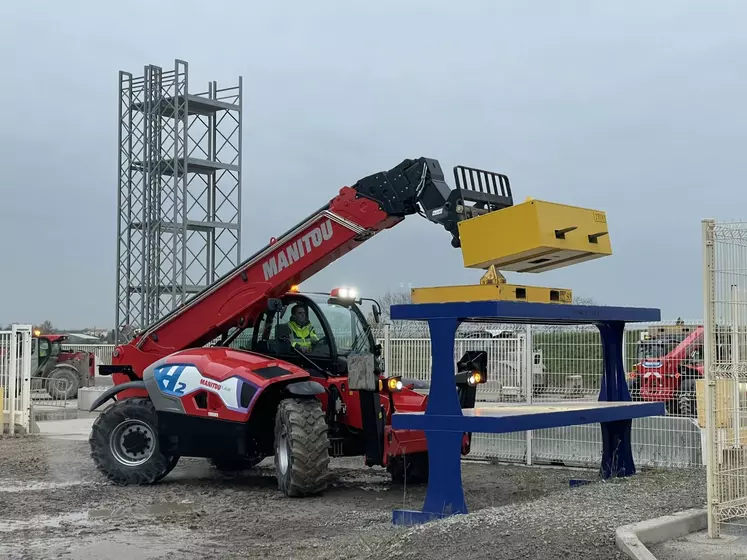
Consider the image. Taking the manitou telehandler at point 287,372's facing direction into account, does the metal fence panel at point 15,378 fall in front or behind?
behind

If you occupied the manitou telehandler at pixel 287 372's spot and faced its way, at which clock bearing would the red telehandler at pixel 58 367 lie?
The red telehandler is roughly at 7 o'clock from the manitou telehandler.

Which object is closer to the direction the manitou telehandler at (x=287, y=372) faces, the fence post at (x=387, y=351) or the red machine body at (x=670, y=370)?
the red machine body

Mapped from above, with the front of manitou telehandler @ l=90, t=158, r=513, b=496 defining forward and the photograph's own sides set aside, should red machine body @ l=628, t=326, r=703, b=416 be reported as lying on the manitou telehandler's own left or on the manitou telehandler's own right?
on the manitou telehandler's own left

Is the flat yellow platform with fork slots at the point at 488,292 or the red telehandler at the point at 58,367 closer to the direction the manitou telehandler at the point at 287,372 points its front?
the flat yellow platform with fork slots

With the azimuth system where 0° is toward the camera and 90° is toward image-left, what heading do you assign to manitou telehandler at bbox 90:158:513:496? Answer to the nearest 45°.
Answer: approximately 315°

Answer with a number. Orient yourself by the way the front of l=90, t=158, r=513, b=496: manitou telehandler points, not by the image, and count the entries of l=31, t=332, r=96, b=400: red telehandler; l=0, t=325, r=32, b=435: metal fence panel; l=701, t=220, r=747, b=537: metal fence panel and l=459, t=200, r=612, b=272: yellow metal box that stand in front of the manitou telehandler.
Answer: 2
